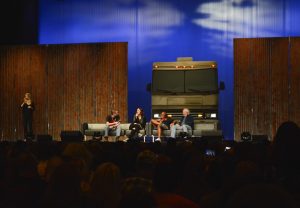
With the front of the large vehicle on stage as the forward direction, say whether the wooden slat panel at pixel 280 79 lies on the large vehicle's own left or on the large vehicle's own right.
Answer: on the large vehicle's own left

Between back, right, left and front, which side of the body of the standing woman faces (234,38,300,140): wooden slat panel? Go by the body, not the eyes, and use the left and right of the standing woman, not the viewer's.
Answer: left

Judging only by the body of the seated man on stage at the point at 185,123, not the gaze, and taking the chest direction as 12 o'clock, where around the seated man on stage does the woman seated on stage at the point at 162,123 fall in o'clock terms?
The woman seated on stage is roughly at 2 o'clock from the seated man on stage.

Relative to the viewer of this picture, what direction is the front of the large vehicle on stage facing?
facing the viewer

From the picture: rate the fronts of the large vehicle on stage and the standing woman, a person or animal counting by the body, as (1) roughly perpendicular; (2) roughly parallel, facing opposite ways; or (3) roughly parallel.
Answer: roughly parallel

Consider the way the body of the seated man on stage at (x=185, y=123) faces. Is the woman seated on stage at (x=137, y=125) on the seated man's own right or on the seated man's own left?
on the seated man's own right

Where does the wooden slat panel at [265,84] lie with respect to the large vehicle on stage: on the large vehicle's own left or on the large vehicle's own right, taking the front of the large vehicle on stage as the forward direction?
on the large vehicle's own left

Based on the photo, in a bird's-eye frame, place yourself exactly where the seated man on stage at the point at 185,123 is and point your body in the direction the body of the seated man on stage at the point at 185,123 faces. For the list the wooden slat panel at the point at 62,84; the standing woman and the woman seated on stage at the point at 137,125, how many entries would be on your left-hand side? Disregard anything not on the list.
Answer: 0

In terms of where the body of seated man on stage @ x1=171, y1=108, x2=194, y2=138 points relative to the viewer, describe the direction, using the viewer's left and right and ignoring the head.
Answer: facing the viewer and to the left of the viewer

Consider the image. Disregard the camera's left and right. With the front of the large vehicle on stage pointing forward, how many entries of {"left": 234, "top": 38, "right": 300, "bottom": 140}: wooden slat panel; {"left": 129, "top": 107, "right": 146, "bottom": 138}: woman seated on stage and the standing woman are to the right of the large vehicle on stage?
2

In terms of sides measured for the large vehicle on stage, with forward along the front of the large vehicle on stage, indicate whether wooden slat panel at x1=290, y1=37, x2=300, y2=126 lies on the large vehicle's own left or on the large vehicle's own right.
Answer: on the large vehicle's own left

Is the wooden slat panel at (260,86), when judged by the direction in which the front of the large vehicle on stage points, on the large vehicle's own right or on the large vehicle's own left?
on the large vehicle's own left

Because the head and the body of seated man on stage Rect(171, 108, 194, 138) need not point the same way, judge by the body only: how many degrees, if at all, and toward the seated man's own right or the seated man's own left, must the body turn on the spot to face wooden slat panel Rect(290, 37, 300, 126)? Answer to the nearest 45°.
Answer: approximately 135° to the seated man's own left

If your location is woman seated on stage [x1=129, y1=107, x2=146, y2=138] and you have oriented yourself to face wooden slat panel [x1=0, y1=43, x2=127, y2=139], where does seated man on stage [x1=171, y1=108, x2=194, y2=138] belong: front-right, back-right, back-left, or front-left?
back-right

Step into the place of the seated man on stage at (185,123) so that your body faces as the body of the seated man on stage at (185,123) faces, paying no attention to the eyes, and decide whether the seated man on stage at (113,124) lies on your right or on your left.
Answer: on your right
